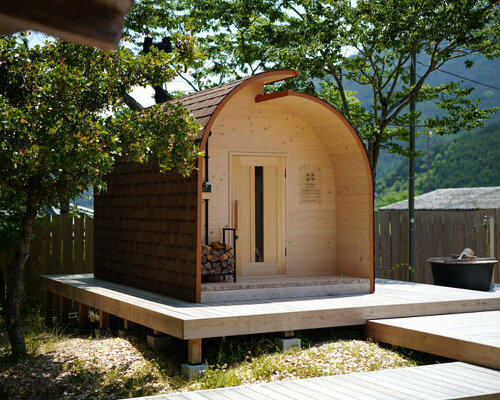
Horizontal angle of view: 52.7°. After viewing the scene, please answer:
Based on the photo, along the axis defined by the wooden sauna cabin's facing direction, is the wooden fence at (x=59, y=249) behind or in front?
behind

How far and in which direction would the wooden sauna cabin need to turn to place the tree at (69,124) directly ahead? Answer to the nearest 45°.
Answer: approximately 90° to its right

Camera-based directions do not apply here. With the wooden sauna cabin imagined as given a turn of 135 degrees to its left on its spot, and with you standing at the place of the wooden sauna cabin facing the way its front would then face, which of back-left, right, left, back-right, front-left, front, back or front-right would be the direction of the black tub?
right

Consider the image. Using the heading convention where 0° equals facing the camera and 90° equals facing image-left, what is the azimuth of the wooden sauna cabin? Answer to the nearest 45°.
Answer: approximately 315°

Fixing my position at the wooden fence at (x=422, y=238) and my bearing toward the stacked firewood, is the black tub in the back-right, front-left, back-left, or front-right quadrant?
front-left

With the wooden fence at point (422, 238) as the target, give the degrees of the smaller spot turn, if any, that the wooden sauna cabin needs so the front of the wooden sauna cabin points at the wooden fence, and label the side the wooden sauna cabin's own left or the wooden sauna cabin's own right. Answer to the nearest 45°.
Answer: approximately 90° to the wooden sauna cabin's own left
